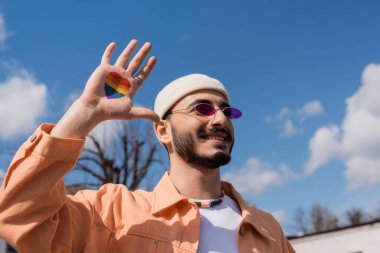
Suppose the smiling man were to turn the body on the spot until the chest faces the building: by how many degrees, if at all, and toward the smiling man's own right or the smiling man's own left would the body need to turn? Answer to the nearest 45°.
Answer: approximately 90° to the smiling man's own left

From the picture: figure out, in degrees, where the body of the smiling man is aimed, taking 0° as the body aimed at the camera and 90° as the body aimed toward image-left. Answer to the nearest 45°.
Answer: approximately 315°

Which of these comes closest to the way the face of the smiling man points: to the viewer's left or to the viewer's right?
to the viewer's right
